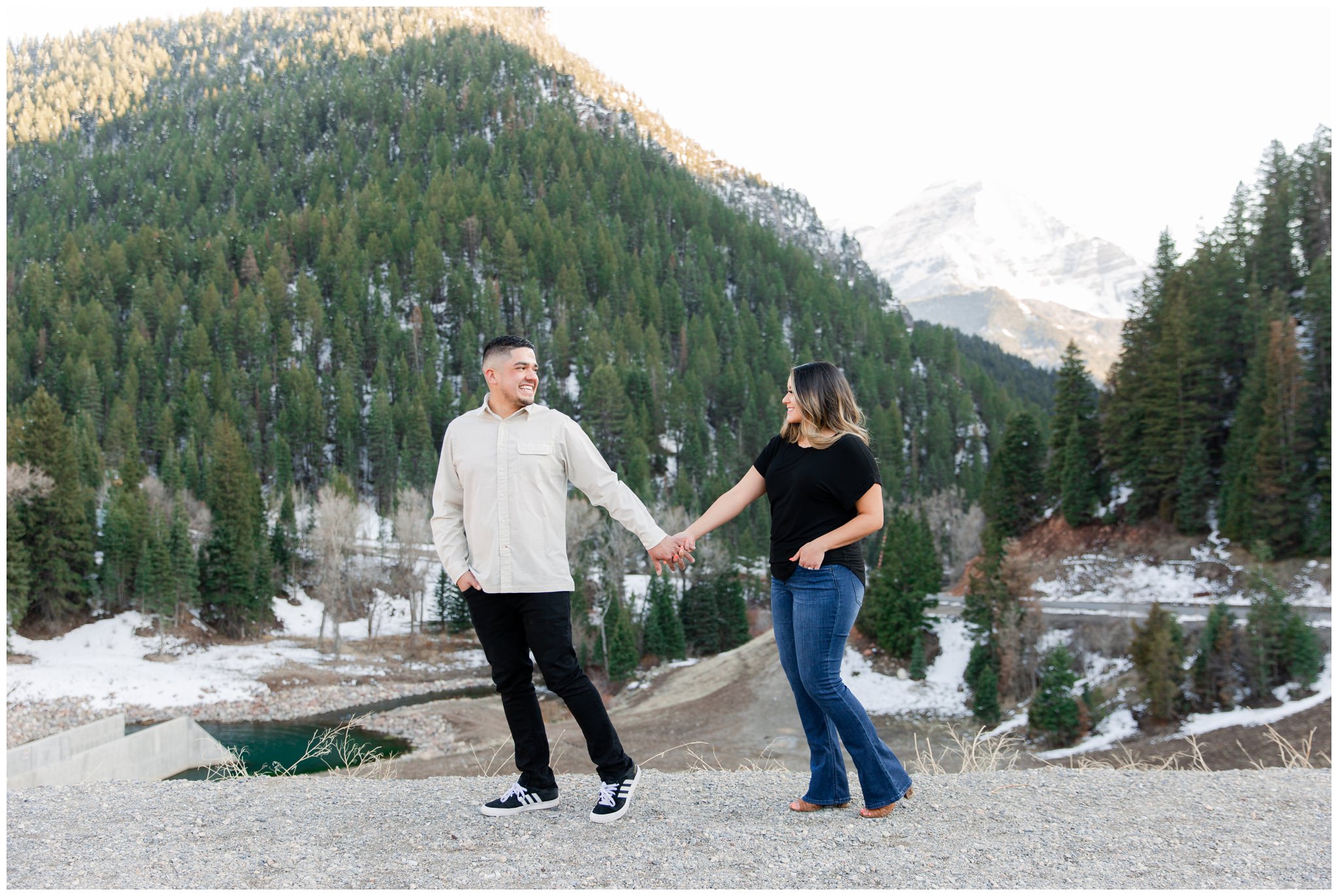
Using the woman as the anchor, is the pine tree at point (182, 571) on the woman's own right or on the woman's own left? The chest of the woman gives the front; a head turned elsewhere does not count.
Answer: on the woman's own right

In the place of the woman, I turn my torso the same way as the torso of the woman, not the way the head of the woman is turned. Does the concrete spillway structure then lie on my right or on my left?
on my right

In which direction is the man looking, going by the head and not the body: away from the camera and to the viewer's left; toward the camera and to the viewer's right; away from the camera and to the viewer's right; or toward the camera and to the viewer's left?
toward the camera and to the viewer's right

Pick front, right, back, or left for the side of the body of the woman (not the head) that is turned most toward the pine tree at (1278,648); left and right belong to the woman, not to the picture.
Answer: back

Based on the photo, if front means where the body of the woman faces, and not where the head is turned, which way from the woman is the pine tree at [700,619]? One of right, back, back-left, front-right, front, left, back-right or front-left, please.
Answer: back-right

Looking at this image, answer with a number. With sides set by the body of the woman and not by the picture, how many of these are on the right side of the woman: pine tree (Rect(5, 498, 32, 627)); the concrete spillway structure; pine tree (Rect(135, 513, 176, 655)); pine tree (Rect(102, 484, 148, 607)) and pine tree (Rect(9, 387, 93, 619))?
5

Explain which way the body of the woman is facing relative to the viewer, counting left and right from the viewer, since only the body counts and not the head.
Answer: facing the viewer and to the left of the viewer

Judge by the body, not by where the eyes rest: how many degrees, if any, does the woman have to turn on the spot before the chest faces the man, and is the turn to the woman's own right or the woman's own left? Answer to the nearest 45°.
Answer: approximately 45° to the woman's own right

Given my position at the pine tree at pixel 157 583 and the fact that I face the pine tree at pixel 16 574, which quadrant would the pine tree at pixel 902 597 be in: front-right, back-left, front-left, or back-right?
back-left

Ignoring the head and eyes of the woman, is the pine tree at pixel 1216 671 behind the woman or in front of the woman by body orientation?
behind

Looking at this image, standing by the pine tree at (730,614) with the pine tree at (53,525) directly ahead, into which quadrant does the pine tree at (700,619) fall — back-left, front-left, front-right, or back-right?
front-left

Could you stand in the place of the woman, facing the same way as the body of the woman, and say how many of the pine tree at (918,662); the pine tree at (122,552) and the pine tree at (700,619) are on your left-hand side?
0

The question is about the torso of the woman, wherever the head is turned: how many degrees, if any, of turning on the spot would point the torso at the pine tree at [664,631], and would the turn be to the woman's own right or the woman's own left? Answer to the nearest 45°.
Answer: approximately 135° to the woman's own right

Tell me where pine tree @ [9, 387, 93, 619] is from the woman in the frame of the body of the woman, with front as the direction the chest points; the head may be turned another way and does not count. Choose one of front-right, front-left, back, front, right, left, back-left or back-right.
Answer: right

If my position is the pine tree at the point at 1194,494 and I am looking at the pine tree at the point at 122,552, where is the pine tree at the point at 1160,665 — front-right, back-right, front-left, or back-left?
front-left

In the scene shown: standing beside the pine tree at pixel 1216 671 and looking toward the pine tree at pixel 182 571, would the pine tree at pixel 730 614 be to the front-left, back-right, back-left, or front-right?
front-right

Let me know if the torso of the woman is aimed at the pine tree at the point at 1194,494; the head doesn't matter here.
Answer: no

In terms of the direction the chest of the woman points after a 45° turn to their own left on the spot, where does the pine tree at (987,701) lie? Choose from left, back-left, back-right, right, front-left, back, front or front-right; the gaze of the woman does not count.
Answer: back

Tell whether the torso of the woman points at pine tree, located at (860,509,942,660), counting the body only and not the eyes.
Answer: no

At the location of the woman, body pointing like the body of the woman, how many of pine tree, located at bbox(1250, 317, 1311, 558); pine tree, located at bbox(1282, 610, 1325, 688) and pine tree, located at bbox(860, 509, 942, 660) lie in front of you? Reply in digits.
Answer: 0

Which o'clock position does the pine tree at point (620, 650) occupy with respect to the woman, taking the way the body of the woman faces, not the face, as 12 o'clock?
The pine tree is roughly at 4 o'clock from the woman.

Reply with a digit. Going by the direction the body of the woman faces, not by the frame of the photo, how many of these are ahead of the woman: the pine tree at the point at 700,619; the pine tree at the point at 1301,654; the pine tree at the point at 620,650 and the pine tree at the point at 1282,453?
0
